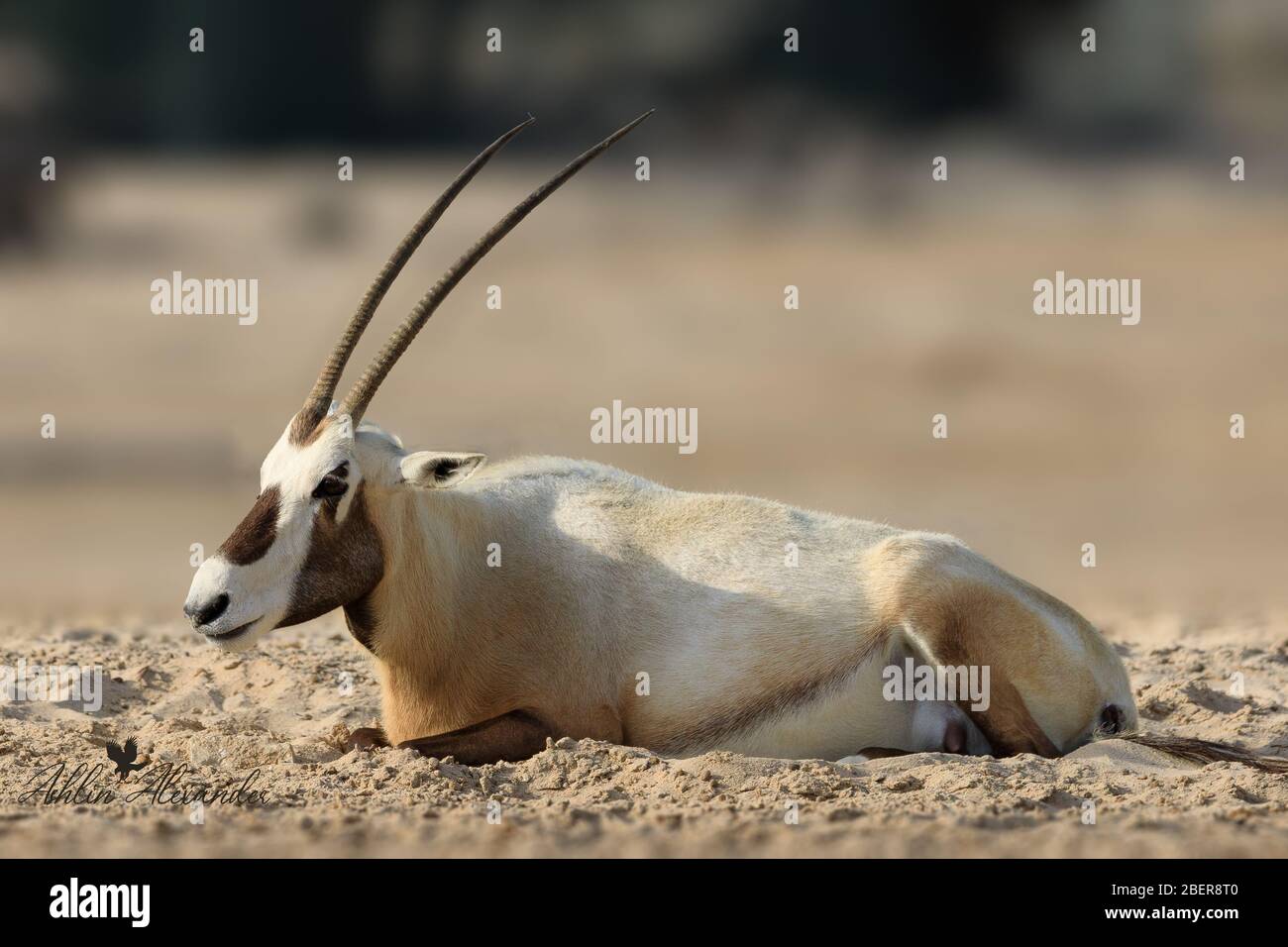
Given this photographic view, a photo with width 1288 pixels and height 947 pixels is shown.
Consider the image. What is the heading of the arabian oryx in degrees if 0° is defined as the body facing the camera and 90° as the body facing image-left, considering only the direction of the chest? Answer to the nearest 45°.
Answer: approximately 90°
